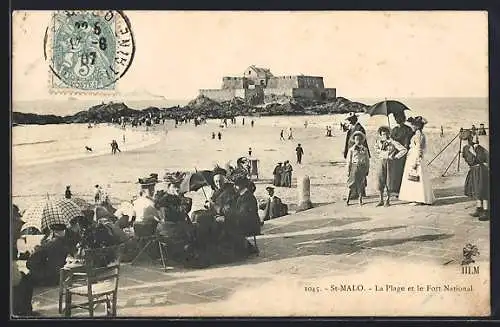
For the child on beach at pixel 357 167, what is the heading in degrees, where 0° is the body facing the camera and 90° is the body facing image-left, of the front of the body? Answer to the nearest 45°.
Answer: approximately 0°
